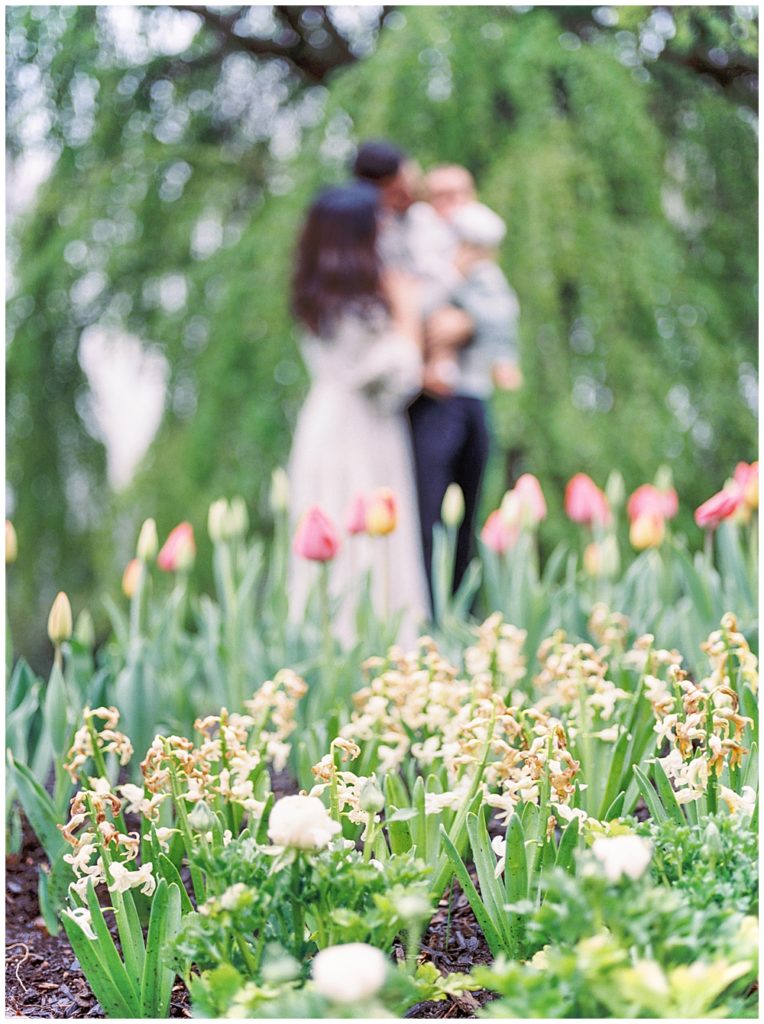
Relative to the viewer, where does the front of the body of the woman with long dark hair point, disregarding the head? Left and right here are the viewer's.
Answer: facing away from the viewer and to the right of the viewer

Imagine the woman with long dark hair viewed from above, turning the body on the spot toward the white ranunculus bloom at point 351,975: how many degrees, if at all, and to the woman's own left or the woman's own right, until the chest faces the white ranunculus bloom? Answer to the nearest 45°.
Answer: approximately 135° to the woman's own right

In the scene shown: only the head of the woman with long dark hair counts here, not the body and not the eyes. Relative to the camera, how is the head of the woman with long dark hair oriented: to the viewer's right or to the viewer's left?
to the viewer's right

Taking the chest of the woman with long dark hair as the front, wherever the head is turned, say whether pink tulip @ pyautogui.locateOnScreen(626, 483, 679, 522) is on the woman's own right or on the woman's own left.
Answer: on the woman's own right

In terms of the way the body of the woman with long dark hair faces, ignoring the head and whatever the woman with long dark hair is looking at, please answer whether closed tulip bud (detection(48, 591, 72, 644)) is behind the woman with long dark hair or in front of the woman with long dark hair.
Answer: behind

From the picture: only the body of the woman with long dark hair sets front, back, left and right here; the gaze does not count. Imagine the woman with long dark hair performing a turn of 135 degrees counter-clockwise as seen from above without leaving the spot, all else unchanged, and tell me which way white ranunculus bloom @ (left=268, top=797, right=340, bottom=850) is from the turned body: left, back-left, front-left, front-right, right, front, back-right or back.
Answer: left

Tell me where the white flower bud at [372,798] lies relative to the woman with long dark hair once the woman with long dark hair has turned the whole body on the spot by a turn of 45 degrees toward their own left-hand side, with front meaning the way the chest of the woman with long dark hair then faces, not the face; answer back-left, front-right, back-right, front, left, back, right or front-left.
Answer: back

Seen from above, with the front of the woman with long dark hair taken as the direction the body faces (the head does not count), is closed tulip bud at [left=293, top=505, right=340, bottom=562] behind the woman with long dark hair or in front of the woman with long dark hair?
behind

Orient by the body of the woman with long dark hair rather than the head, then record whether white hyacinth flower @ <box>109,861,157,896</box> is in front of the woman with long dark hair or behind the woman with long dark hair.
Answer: behind
